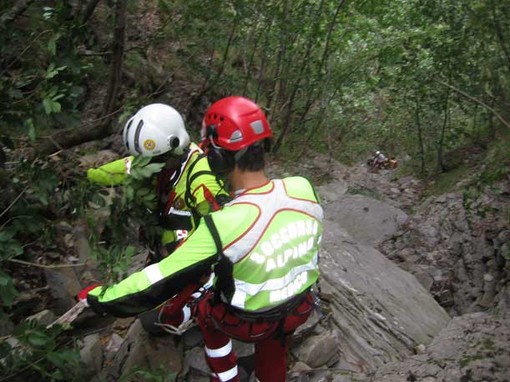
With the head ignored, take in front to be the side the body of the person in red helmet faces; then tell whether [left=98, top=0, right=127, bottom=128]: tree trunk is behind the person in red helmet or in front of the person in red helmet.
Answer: in front

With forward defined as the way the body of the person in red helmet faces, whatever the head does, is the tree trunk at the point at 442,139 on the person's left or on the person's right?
on the person's right

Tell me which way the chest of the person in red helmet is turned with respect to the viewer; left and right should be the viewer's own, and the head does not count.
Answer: facing away from the viewer and to the left of the viewer
